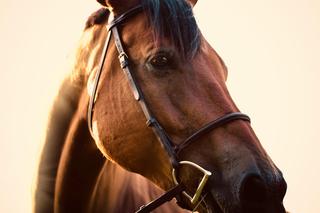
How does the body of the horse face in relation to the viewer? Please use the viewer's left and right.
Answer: facing the viewer and to the right of the viewer
